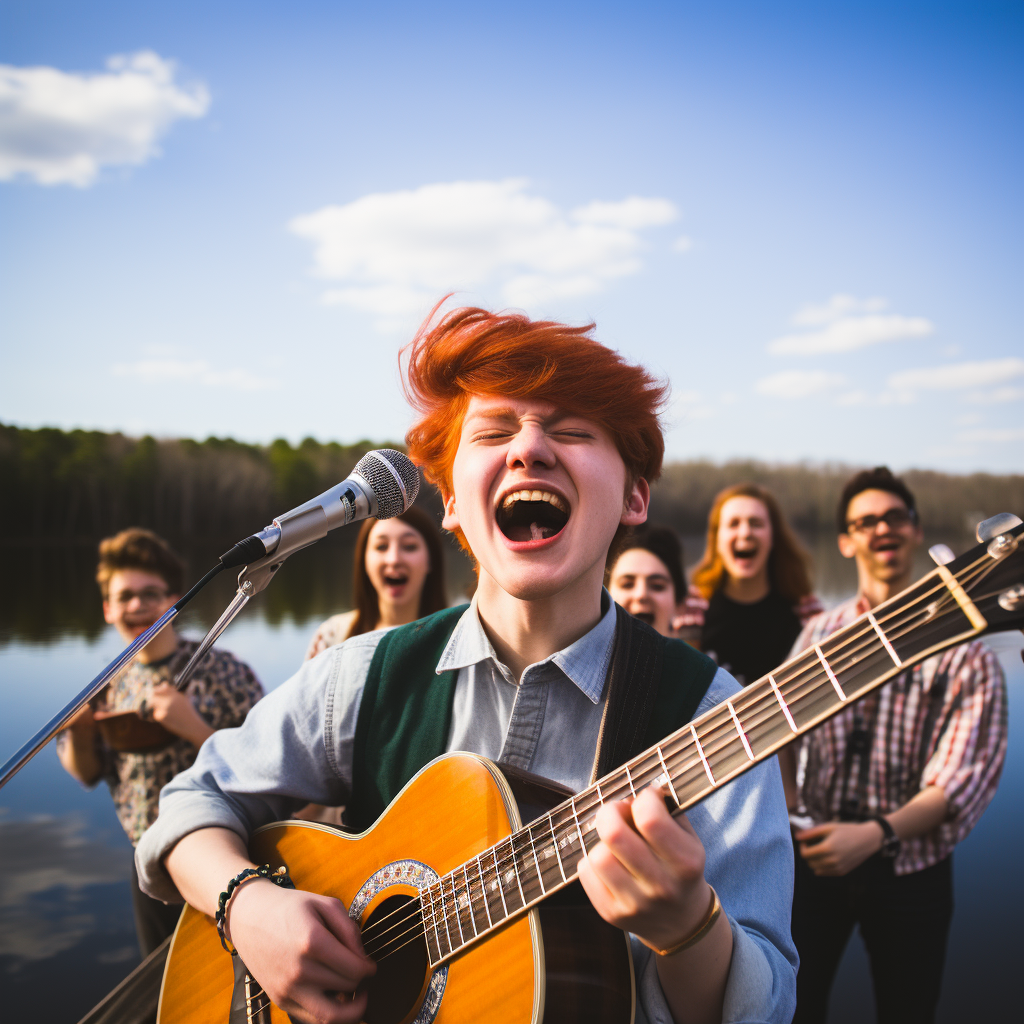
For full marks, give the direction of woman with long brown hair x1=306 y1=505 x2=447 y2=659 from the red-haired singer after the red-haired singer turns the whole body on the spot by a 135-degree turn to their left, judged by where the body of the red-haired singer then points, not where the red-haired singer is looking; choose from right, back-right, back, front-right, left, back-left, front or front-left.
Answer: front-left

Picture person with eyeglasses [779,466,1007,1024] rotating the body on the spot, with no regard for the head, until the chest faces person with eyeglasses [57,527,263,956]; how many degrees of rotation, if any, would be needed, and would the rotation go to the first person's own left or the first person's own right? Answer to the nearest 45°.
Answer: approximately 45° to the first person's own right

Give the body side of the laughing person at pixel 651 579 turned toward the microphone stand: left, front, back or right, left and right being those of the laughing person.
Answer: front

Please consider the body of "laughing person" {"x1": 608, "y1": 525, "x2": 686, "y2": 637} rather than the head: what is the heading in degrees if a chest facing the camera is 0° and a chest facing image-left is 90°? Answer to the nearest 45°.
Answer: approximately 0°

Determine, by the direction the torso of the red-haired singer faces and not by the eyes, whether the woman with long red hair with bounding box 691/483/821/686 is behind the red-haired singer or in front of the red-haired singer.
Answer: behind

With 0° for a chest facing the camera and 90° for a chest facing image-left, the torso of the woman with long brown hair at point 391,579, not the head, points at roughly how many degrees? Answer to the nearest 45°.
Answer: approximately 0°

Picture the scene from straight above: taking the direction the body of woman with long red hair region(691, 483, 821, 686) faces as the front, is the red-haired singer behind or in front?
in front
